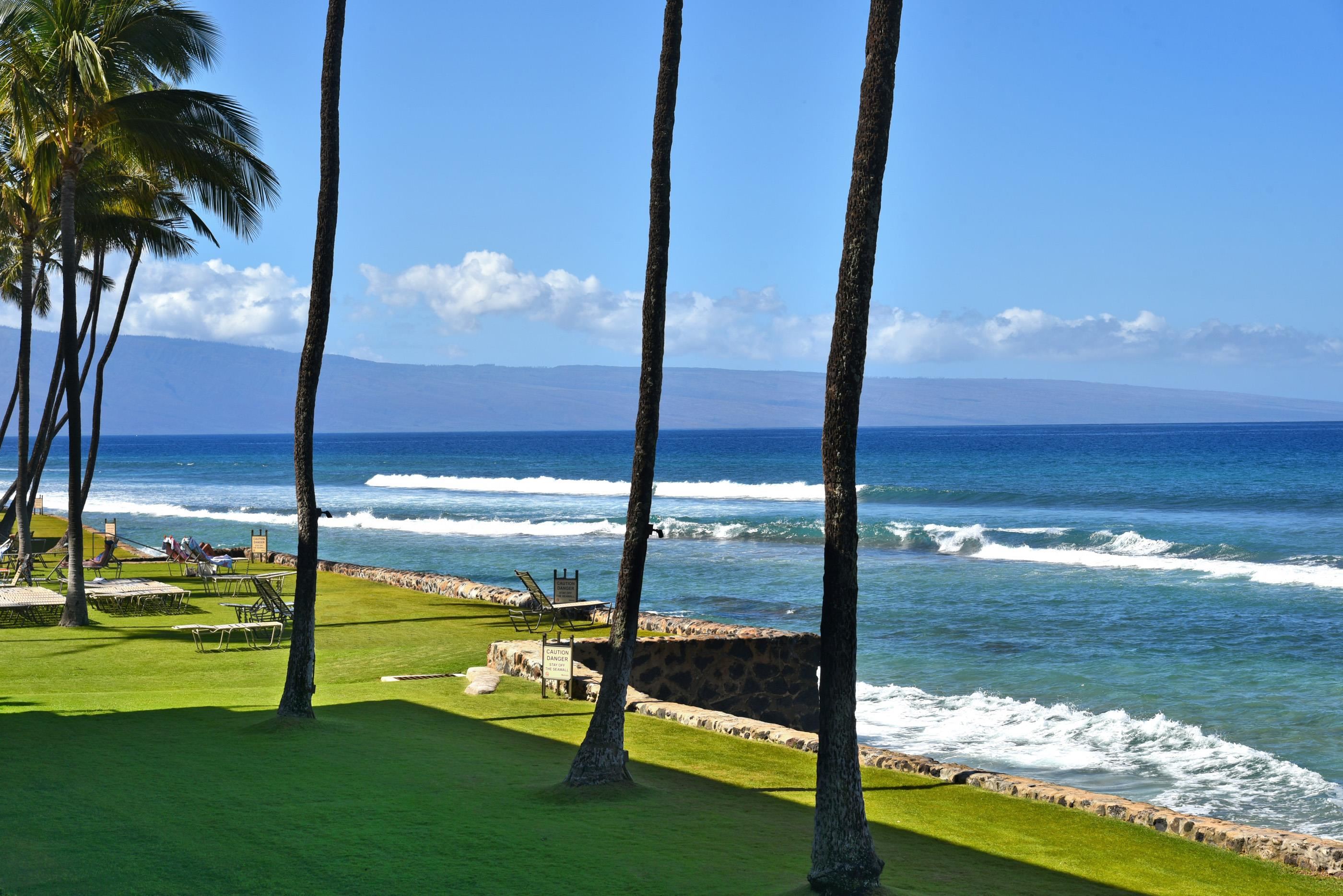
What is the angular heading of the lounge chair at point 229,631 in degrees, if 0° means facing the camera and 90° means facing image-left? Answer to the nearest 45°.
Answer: approximately 270°

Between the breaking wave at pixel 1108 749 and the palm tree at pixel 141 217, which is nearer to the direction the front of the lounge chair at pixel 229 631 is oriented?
the breaking wave

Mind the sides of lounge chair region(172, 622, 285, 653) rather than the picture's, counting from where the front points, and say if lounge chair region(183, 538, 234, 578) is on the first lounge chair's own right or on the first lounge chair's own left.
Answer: on the first lounge chair's own left

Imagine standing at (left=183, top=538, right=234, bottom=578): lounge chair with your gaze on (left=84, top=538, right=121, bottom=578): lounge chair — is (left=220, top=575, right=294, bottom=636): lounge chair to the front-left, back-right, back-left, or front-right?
back-left
